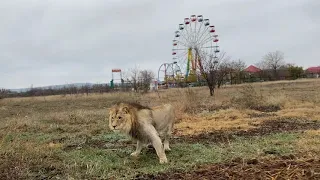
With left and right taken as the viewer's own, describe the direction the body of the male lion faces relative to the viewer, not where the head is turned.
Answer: facing the viewer and to the left of the viewer

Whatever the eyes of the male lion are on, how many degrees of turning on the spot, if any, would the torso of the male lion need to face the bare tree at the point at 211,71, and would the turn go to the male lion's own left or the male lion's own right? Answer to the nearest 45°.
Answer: approximately 135° to the male lion's own right
